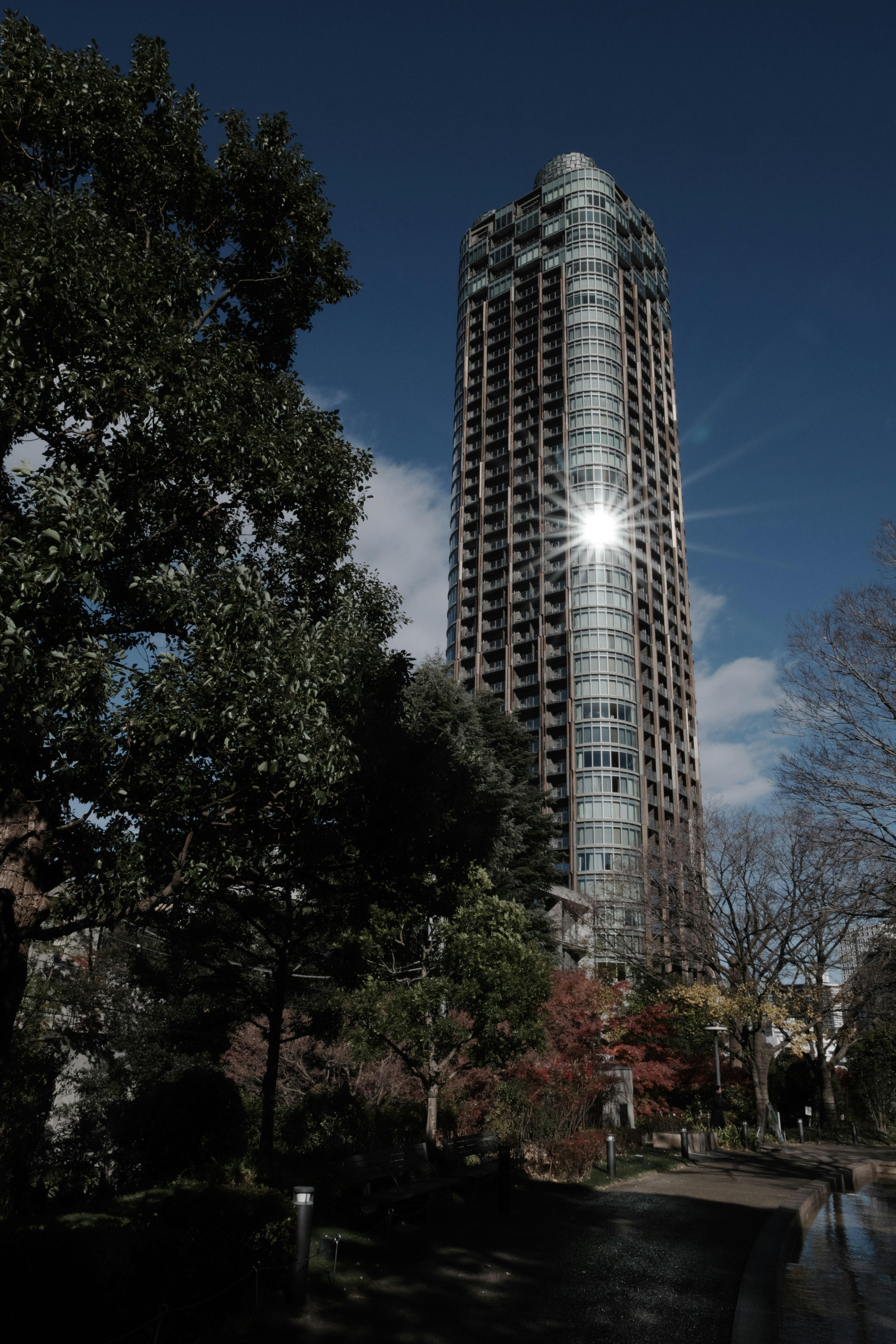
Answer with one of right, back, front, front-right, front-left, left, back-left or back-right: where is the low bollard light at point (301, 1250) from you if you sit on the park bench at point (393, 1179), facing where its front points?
front-right

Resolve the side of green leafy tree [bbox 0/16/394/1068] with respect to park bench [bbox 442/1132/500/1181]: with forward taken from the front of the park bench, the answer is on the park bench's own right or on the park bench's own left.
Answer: on the park bench's own right

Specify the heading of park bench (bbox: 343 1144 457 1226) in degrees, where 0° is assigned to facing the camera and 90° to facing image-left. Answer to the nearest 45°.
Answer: approximately 315°

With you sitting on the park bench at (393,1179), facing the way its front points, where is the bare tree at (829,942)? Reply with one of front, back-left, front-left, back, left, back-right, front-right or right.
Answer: left

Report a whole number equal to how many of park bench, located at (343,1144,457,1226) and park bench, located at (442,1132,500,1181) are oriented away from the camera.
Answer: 0

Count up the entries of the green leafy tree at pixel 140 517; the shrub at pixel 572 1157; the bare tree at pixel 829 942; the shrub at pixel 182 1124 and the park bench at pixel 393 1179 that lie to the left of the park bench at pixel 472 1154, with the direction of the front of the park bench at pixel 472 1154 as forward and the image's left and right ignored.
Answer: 2

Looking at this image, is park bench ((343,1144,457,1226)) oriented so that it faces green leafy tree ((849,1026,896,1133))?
no

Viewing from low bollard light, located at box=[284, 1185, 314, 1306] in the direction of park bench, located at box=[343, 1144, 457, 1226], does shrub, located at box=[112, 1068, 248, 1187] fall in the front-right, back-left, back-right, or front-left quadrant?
front-left

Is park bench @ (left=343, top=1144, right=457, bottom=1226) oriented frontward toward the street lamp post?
no

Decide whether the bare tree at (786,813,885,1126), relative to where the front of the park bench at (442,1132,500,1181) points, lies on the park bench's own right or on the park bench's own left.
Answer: on the park bench's own left

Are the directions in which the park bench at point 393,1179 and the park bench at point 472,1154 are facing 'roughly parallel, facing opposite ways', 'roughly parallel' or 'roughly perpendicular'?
roughly parallel

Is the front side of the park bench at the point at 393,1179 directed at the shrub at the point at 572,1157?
no

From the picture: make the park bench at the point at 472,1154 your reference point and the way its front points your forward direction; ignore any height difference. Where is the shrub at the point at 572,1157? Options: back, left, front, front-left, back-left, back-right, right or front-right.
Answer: left

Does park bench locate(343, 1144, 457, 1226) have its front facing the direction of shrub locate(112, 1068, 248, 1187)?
no
